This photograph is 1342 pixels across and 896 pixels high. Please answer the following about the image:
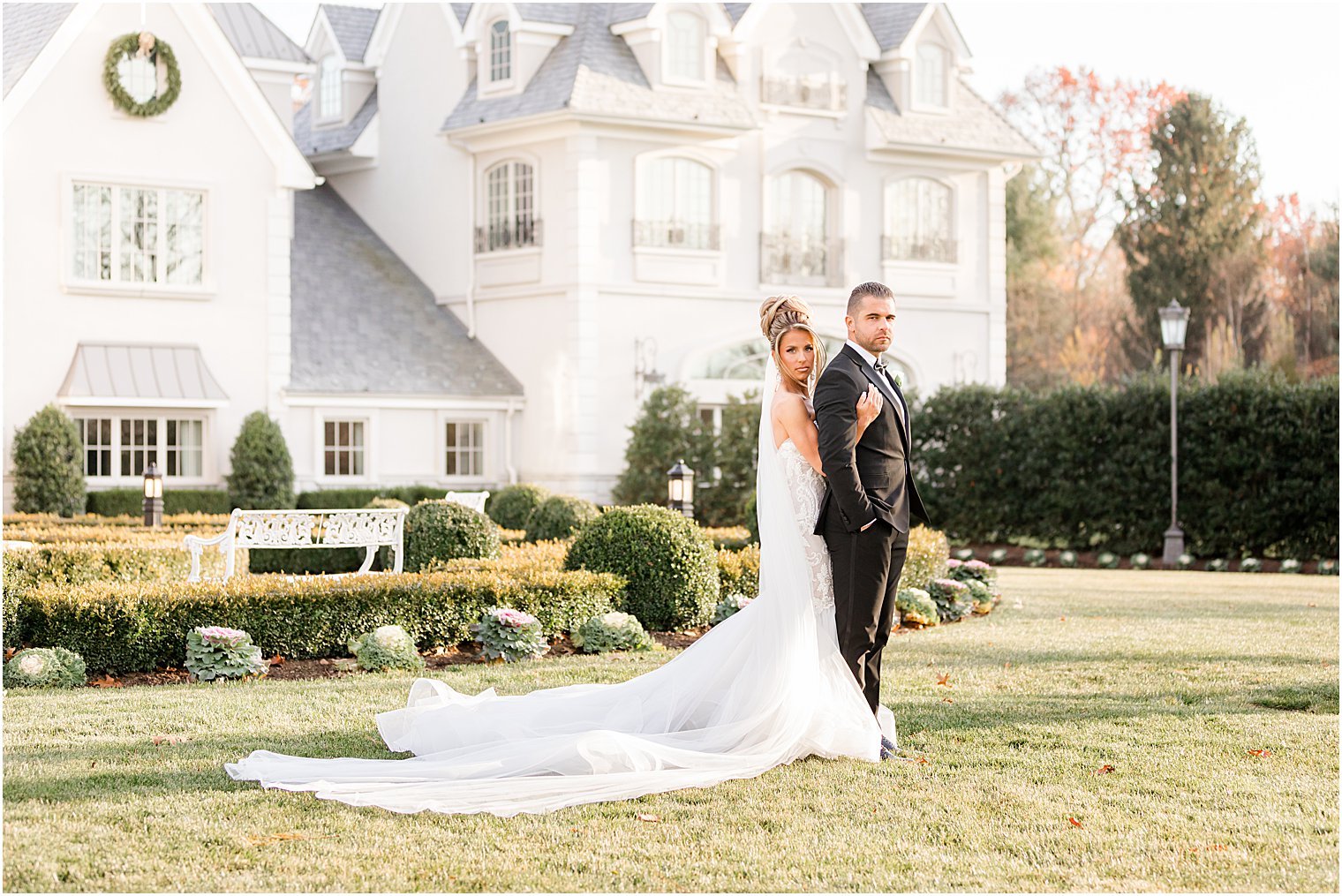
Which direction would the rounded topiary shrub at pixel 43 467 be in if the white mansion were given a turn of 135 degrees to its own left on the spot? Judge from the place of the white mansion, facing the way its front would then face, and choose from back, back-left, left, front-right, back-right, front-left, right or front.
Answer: back

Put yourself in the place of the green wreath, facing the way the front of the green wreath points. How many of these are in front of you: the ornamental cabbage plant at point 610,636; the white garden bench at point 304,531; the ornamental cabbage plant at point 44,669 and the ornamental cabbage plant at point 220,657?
4

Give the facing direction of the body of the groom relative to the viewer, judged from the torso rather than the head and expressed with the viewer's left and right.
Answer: facing the viewer and to the right of the viewer

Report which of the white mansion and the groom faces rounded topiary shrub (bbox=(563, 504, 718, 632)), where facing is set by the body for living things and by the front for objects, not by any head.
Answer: the white mansion

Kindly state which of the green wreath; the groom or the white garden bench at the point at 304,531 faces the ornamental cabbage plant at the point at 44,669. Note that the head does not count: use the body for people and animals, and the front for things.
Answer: the green wreath

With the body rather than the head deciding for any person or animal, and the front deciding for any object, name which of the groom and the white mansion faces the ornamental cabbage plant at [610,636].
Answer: the white mansion

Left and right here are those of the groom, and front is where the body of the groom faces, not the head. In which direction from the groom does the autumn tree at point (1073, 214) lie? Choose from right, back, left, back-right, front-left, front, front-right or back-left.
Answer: back-left

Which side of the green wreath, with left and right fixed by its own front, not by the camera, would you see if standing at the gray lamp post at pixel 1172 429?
left
